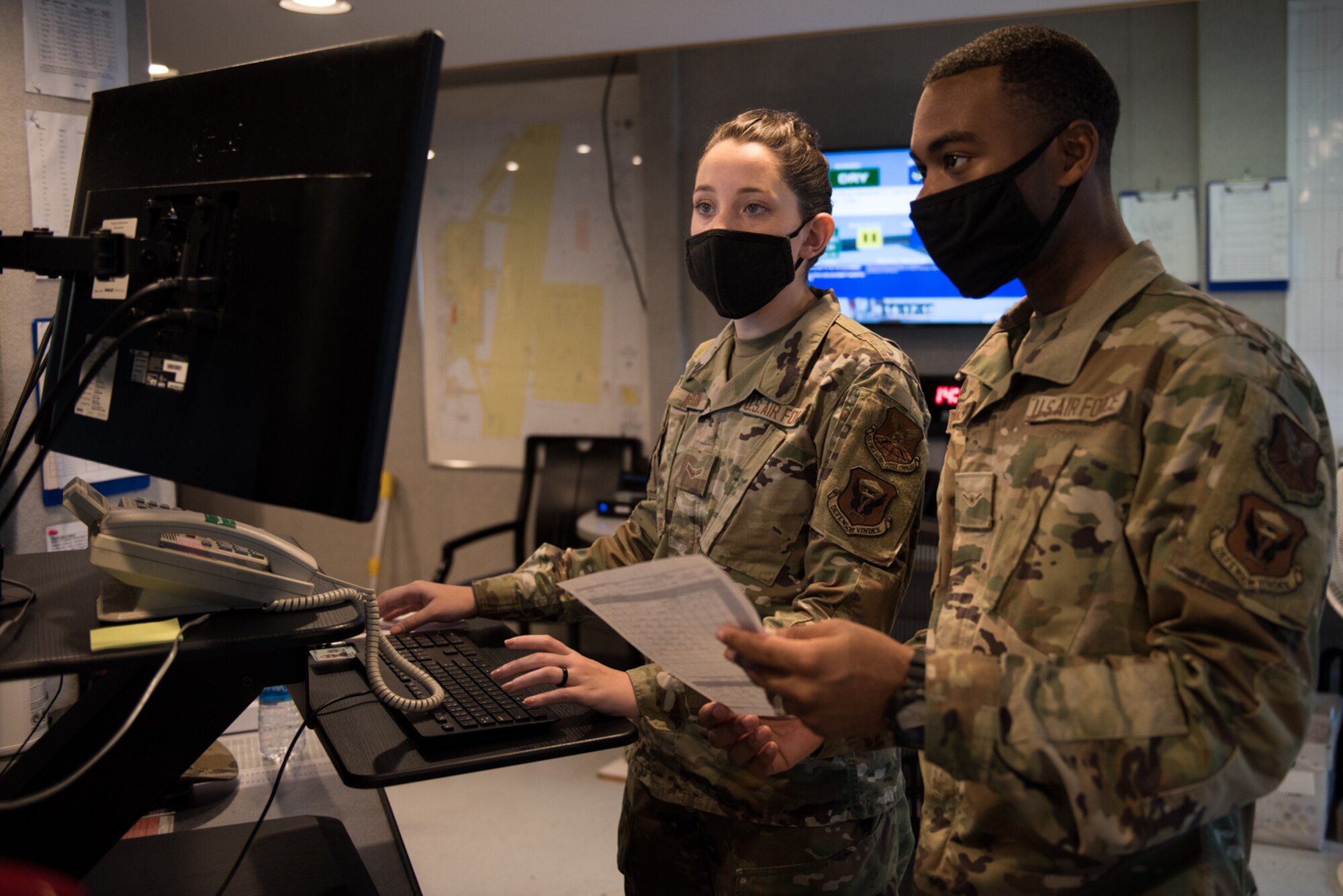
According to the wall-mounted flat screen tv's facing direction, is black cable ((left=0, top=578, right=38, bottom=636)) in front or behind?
in front

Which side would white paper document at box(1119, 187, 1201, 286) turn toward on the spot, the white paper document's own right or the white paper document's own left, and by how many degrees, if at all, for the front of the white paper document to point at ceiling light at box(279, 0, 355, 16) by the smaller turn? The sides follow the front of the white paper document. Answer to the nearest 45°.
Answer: approximately 45° to the white paper document's own right

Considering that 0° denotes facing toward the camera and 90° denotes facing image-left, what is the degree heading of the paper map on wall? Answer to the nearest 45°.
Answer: approximately 0°

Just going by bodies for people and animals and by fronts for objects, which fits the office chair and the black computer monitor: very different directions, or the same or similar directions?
very different directions

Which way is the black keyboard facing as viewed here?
to the viewer's right

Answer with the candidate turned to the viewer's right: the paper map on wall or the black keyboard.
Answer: the black keyboard

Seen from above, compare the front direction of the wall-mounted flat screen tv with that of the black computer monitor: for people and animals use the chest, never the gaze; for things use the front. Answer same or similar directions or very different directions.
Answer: very different directions
